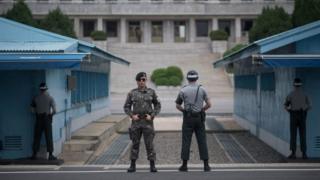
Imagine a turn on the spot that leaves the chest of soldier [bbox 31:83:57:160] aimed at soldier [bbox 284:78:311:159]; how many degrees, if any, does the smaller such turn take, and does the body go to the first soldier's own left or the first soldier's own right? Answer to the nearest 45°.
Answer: approximately 90° to the first soldier's own right

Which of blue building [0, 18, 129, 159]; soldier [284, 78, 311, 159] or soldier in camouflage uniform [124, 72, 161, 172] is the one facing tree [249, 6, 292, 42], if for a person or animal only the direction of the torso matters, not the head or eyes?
the soldier

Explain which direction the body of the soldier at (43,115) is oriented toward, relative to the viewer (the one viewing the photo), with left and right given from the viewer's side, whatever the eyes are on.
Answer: facing away from the viewer

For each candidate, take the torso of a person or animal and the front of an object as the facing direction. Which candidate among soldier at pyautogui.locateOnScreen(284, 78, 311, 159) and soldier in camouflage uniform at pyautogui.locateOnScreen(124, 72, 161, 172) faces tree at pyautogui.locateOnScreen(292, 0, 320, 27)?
the soldier

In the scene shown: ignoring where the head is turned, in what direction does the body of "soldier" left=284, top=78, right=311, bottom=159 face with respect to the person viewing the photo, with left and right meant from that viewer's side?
facing away from the viewer

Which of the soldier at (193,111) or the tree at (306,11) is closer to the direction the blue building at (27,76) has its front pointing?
the soldier

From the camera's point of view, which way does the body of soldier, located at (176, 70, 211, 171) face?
away from the camera
